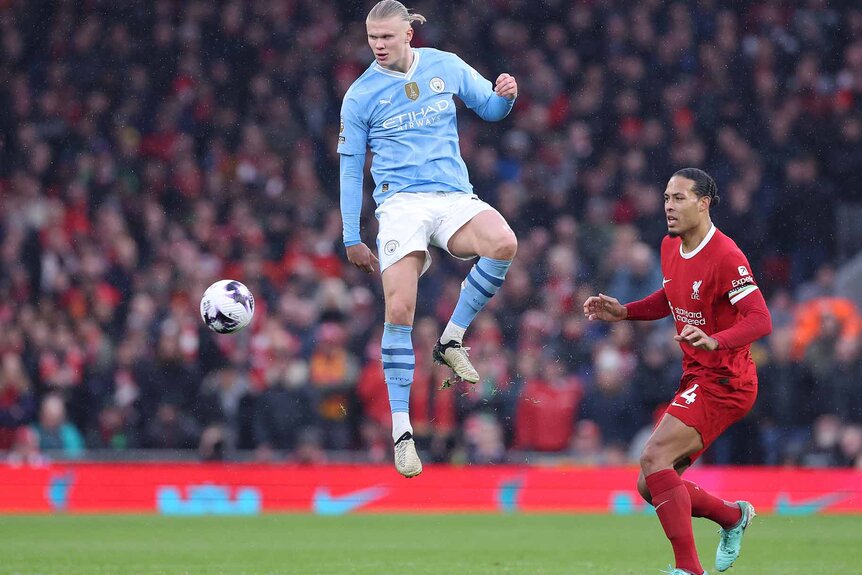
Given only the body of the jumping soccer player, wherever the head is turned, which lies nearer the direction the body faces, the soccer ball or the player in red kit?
the player in red kit

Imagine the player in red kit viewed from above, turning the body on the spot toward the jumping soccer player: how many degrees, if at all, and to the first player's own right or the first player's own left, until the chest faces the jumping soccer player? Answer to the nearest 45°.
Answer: approximately 45° to the first player's own right

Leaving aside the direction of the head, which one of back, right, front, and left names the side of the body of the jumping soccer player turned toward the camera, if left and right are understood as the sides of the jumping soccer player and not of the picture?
front

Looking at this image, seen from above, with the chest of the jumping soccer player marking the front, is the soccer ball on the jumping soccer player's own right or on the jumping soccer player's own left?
on the jumping soccer player's own right

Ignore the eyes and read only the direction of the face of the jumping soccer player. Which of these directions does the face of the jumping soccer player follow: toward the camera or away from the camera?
toward the camera

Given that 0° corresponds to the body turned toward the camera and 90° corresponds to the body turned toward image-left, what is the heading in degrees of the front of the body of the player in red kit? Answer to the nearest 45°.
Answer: approximately 45°

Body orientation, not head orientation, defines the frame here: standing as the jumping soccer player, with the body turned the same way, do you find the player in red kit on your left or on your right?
on your left

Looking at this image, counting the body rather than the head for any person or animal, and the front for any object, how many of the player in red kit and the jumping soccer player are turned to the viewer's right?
0

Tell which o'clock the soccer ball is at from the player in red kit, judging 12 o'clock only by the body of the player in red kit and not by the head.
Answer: The soccer ball is roughly at 2 o'clock from the player in red kit.
